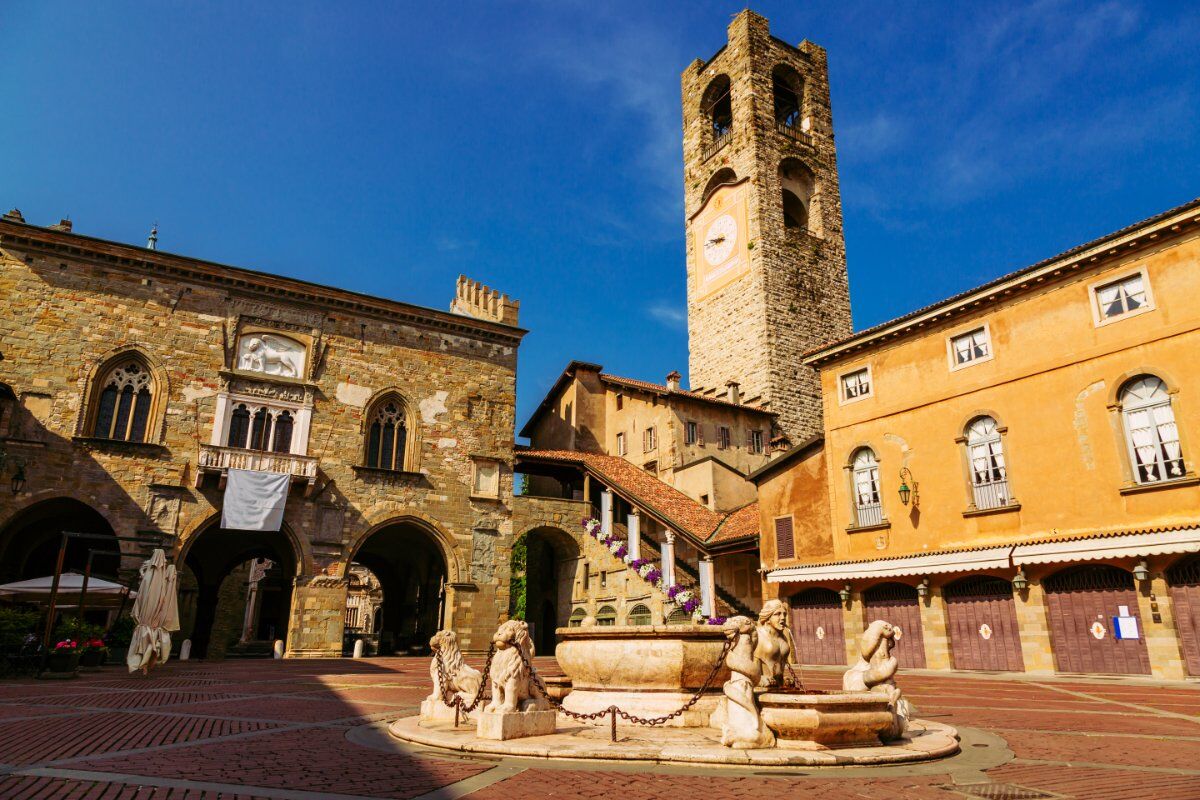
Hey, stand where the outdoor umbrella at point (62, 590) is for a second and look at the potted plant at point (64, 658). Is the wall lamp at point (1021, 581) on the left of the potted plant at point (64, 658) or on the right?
left

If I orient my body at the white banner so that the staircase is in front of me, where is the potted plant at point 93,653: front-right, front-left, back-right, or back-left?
back-right

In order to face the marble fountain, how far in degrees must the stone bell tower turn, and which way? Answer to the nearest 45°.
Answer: approximately 45° to its left

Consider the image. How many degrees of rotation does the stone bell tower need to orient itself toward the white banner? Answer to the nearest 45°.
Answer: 0° — it already faces it

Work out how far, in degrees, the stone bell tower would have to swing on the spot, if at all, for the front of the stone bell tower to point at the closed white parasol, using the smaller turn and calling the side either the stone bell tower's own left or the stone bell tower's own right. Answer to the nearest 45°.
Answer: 0° — it already faces it

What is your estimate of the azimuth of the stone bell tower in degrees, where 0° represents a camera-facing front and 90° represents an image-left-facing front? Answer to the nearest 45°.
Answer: approximately 45°
